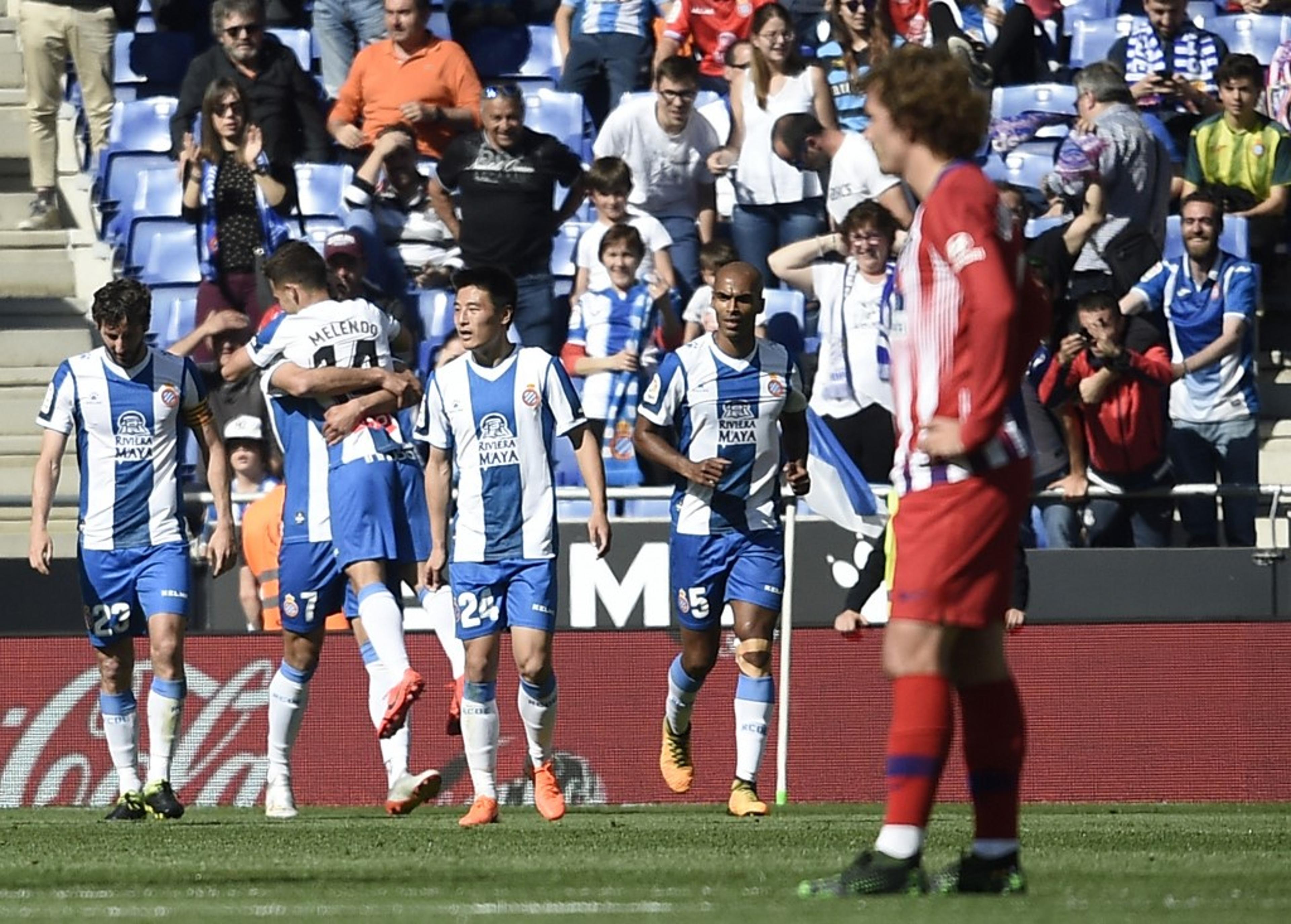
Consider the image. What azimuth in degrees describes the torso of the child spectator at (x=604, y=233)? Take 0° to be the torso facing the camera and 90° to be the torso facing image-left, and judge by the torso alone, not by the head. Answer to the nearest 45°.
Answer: approximately 0°

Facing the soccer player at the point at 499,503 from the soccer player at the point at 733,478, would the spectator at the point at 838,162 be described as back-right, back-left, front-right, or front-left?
back-right

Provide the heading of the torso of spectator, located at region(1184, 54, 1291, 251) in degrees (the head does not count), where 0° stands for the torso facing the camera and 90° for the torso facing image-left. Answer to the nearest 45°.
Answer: approximately 0°

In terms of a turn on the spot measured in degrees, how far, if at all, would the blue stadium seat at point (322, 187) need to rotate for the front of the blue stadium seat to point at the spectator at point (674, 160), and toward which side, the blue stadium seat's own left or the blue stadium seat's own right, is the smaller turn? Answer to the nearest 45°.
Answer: approximately 90° to the blue stadium seat's own left

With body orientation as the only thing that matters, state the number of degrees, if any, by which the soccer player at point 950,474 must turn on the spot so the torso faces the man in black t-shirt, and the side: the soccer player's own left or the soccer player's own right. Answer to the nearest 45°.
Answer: approximately 90° to the soccer player's own right

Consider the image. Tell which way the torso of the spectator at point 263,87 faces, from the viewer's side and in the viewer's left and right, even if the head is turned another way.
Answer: facing the viewer

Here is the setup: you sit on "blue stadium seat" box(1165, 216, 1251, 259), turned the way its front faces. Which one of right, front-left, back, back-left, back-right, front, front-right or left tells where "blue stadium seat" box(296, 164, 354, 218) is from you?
right

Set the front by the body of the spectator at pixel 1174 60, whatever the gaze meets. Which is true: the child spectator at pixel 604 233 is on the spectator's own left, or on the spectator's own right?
on the spectator's own right

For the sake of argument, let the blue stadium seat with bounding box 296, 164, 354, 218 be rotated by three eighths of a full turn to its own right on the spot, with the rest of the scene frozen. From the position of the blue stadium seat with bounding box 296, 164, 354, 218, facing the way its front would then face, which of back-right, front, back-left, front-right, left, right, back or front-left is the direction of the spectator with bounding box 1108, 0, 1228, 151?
back-right

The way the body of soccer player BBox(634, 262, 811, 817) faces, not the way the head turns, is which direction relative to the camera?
toward the camera

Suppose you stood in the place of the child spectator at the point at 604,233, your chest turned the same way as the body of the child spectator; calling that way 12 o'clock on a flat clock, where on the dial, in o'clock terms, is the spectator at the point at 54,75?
The spectator is roughly at 4 o'clock from the child spectator.

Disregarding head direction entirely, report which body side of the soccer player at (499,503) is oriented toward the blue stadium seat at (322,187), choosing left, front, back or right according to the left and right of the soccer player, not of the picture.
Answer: back

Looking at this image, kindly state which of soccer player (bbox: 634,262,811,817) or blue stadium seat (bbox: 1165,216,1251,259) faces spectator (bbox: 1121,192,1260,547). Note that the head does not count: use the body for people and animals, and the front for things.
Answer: the blue stadium seat

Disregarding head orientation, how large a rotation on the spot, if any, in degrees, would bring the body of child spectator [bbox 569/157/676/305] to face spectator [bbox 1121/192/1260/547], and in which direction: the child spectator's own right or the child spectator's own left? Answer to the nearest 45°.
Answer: approximately 90° to the child spectator's own left
